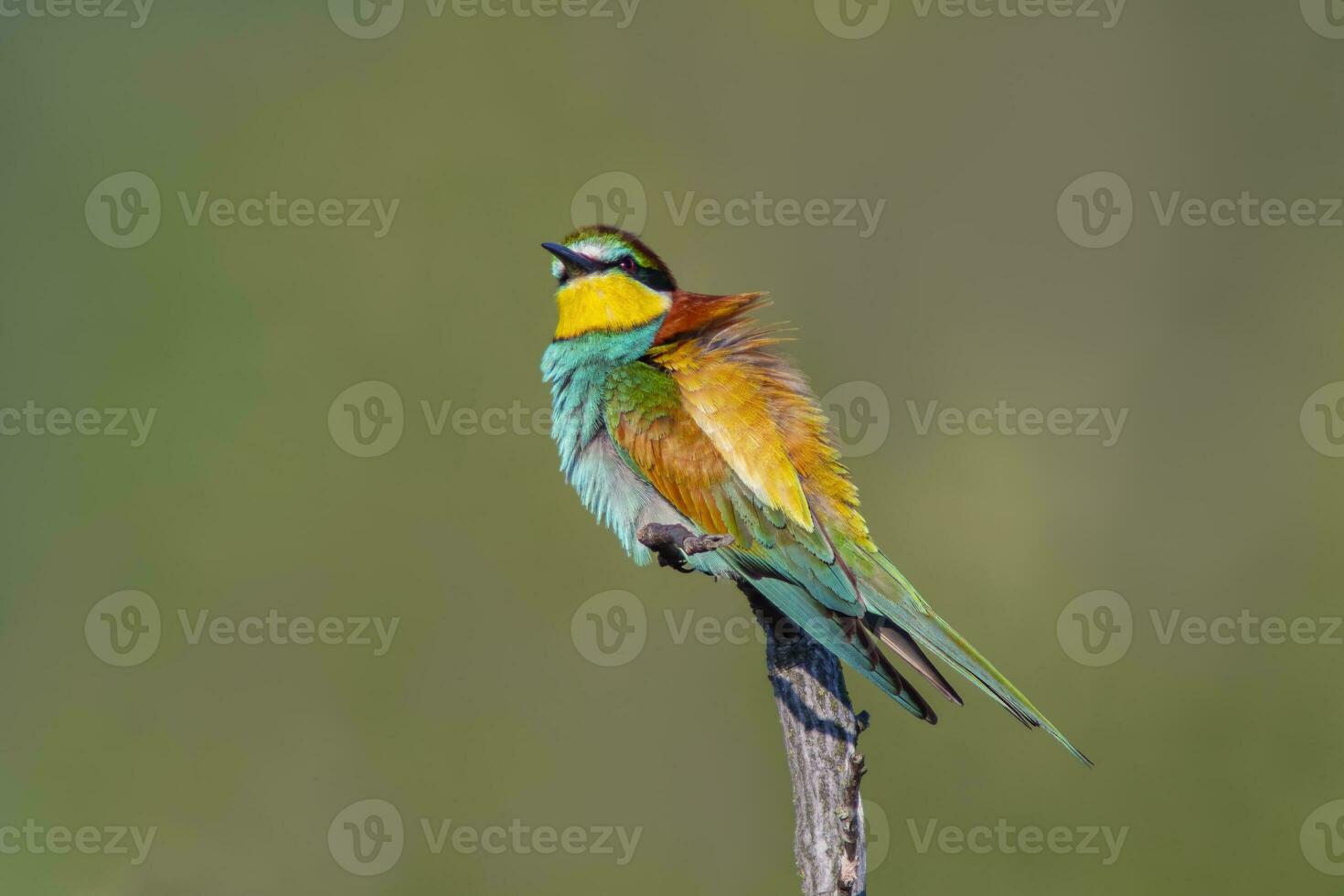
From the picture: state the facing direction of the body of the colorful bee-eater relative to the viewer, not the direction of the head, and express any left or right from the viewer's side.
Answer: facing to the left of the viewer
